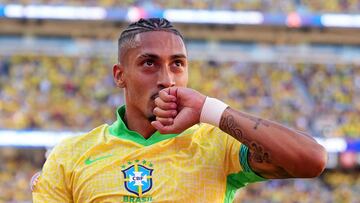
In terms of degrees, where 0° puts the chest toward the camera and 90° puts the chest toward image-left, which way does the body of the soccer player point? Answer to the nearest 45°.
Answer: approximately 0°
